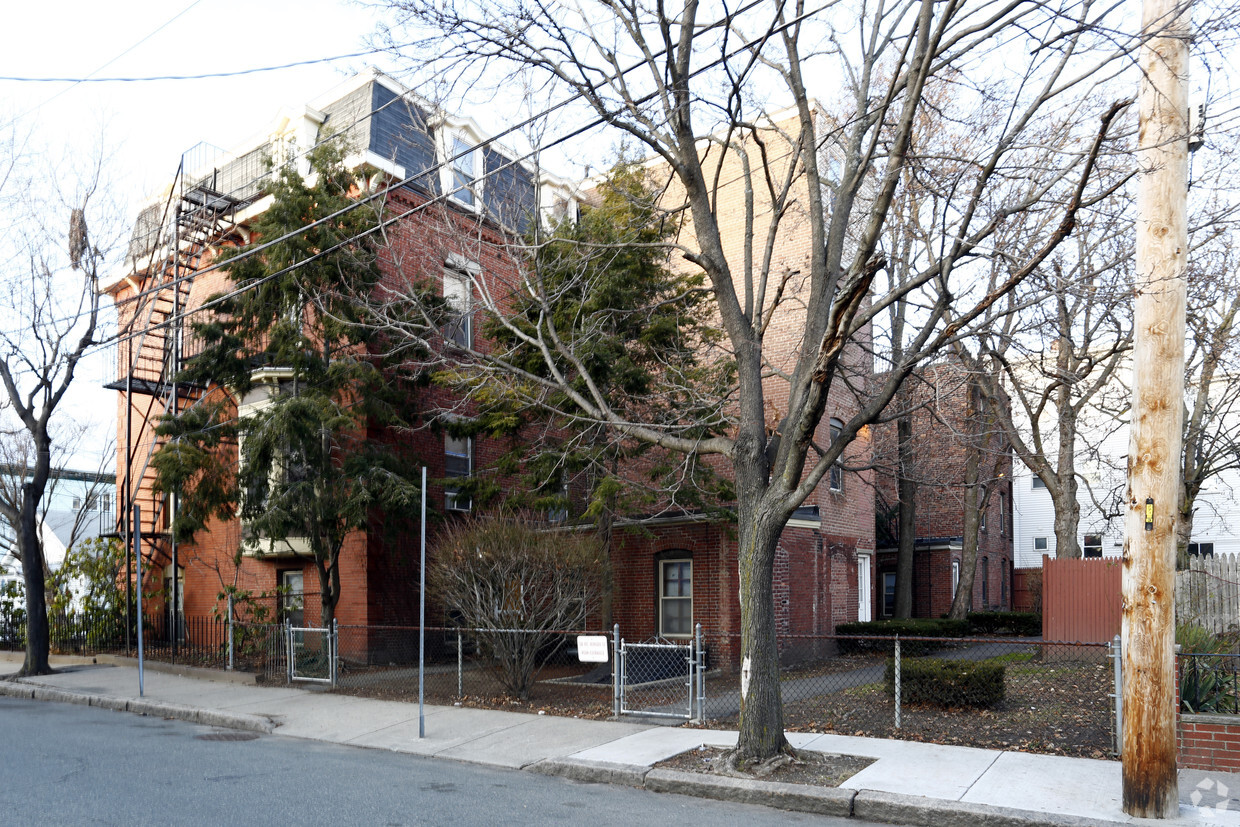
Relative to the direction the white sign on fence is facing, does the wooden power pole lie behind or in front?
in front

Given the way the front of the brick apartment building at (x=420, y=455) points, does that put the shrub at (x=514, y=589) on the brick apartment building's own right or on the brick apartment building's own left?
on the brick apartment building's own left

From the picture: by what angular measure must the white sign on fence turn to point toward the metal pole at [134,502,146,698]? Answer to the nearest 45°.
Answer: approximately 135° to its right

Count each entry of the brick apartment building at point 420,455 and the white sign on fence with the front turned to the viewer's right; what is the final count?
0

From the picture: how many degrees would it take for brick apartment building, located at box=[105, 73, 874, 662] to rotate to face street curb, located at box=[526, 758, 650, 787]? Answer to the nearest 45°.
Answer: approximately 45° to its left

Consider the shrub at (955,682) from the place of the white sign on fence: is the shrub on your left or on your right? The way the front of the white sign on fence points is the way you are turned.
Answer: on your left

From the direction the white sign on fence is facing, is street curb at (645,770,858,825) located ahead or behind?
ahead

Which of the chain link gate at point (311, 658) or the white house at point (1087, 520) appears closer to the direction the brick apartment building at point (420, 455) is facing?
the chain link gate

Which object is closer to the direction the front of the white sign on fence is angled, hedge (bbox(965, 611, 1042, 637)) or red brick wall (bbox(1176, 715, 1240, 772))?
the red brick wall

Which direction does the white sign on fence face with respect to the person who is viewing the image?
facing the viewer
